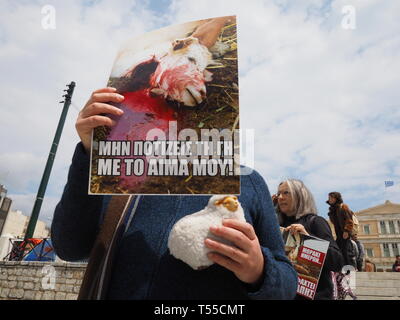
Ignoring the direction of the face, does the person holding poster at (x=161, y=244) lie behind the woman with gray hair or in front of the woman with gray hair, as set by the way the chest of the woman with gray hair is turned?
in front

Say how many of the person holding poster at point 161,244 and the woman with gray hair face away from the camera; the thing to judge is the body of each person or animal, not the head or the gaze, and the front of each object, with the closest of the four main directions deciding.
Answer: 0

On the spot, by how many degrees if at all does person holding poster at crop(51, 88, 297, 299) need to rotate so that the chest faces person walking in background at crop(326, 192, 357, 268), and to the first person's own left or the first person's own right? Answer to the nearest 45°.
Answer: approximately 135° to the first person's own left

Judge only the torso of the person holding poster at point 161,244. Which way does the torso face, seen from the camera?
toward the camera

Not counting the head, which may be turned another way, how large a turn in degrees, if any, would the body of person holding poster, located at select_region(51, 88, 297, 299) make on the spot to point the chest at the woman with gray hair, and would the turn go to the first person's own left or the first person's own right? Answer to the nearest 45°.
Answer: approximately 135° to the first person's own left
